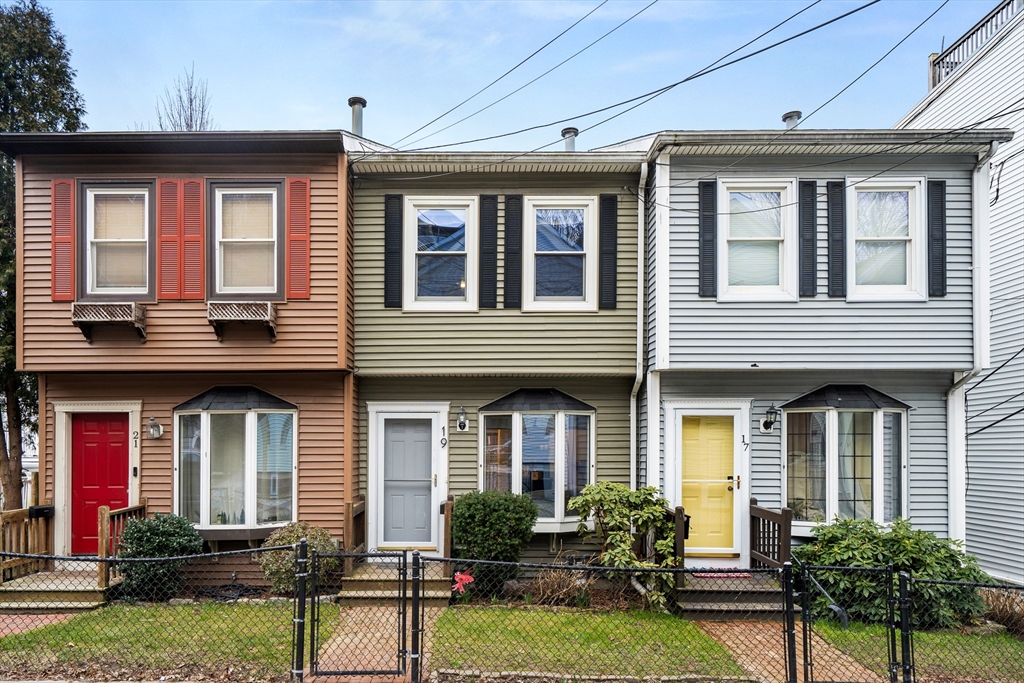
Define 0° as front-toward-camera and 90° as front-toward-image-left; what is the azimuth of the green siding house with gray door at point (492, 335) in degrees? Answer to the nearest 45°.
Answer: approximately 0°

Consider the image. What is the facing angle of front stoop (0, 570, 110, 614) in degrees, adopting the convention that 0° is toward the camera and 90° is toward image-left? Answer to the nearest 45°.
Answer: approximately 0°

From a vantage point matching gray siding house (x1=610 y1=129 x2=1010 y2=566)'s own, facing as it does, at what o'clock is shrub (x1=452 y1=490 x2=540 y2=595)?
The shrub is roughly at 2 o'clock from the gray siding house.

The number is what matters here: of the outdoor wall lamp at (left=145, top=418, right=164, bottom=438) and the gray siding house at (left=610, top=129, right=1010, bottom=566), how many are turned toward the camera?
2
